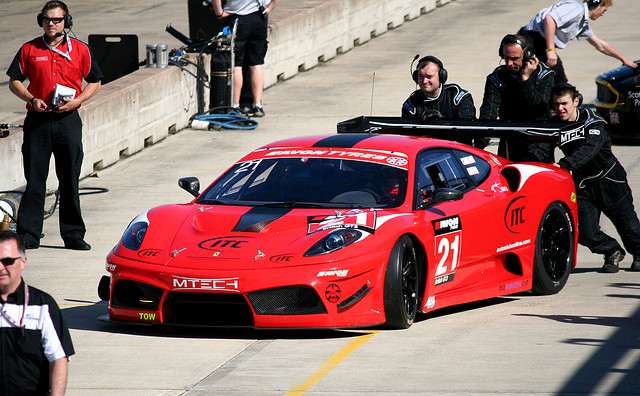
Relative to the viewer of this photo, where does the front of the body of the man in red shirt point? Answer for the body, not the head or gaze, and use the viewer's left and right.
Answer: facing the viewer

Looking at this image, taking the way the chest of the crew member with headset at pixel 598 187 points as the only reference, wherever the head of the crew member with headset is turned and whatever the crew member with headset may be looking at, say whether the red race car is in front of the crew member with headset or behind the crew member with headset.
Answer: in front

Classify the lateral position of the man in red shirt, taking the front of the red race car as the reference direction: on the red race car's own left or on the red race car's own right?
on the red race car's own right

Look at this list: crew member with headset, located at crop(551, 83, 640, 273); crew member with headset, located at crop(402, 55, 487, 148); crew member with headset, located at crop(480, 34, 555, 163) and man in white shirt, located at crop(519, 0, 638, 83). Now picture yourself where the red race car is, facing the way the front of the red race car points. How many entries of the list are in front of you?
0

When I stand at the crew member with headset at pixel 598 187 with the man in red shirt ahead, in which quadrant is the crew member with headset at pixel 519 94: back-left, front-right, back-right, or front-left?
front-right

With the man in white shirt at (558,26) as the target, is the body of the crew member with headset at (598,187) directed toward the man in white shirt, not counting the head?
no

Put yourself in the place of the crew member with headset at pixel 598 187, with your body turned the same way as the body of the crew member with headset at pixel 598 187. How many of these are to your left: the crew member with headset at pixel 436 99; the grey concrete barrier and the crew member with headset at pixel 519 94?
0

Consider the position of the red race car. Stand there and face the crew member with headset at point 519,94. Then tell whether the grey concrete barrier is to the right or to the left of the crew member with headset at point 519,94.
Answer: left

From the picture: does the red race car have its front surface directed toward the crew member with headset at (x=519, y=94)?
no

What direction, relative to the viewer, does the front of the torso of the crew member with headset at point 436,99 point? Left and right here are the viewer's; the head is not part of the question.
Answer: facing the viewer and to the left of the viewer

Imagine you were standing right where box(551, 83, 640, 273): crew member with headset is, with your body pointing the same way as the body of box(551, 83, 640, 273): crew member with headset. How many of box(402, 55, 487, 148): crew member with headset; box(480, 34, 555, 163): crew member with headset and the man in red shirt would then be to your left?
0

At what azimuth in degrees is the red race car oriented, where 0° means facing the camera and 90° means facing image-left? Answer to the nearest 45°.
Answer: approximately 45°

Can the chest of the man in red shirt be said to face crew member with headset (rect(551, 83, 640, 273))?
no

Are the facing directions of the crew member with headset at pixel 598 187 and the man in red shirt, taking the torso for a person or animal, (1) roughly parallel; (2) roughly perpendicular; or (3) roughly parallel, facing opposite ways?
roughly perpendicular

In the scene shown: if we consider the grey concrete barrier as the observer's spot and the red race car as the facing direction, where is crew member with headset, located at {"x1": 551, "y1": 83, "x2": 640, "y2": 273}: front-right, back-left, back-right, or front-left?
front-left

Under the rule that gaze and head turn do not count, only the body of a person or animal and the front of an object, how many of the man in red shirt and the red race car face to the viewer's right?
0

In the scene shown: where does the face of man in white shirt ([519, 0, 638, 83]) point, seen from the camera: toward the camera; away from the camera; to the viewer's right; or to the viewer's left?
to the viewer's right

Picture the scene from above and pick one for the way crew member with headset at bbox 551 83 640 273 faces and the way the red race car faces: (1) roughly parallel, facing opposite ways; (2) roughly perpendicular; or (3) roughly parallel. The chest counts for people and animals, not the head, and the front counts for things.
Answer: roughly parallel
